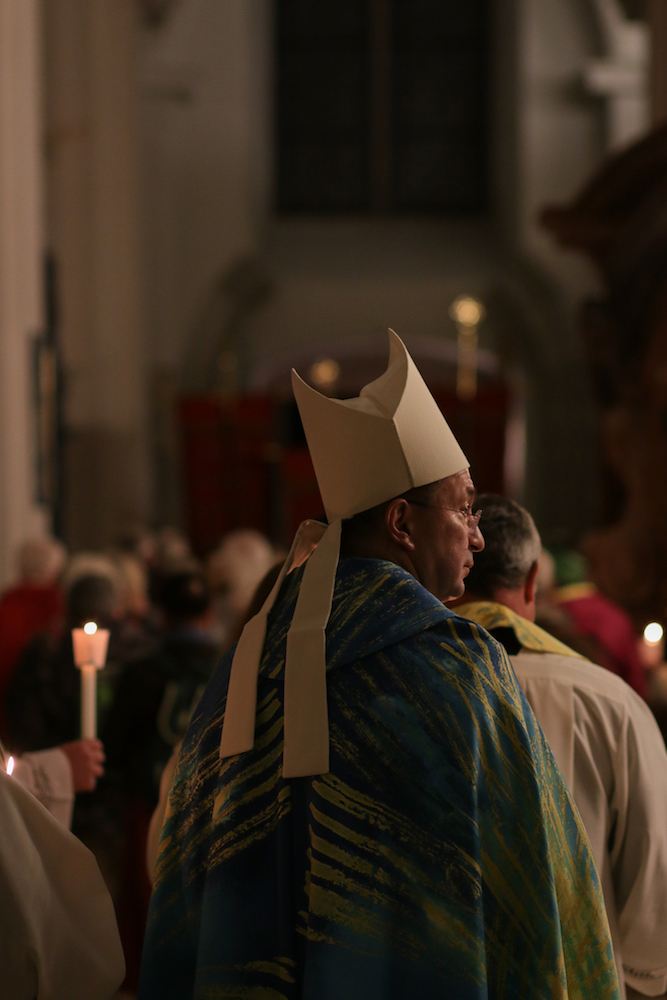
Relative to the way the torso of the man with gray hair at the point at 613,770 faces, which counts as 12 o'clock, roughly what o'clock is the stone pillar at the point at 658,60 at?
The stone pillar is roughly at 12 o'clock from the man with gray hair.

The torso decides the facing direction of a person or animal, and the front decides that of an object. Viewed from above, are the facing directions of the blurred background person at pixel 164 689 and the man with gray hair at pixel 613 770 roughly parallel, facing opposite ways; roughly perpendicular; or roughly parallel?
roughly parallel

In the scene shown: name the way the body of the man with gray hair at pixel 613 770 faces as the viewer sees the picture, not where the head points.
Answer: away from the camera

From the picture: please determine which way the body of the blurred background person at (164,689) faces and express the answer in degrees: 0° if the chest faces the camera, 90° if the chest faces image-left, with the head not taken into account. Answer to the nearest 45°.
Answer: approximately 180°

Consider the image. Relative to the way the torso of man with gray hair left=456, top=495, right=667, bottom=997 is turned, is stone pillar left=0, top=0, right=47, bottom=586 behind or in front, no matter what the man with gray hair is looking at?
in front

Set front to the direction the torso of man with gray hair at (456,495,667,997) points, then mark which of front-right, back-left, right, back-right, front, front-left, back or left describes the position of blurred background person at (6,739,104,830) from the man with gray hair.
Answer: left

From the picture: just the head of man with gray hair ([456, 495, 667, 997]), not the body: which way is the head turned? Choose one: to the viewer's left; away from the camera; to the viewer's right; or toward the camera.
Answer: away from the camera

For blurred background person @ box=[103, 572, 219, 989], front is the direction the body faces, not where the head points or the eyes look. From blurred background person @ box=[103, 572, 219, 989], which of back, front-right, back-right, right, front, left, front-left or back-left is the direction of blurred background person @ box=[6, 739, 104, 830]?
back

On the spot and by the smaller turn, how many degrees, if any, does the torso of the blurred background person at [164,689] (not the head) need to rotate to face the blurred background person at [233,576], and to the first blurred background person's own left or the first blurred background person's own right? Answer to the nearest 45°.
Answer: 0° — they already face them

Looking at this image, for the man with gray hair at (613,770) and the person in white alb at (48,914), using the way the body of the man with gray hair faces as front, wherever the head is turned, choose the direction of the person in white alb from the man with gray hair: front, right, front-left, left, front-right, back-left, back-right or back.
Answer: back-left

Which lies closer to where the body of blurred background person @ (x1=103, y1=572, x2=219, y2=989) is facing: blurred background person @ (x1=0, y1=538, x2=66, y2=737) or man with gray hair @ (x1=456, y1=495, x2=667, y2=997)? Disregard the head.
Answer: the blurred background person

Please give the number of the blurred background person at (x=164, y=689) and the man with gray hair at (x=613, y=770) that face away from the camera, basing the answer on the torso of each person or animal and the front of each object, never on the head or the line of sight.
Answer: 2

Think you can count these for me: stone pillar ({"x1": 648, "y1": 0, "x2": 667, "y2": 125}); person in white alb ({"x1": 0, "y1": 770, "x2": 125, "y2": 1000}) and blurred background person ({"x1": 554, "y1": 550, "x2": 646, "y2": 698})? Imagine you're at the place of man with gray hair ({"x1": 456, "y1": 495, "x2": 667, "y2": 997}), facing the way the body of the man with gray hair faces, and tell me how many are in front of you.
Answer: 2

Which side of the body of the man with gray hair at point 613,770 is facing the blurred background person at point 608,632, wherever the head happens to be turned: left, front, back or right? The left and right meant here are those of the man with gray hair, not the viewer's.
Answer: front
